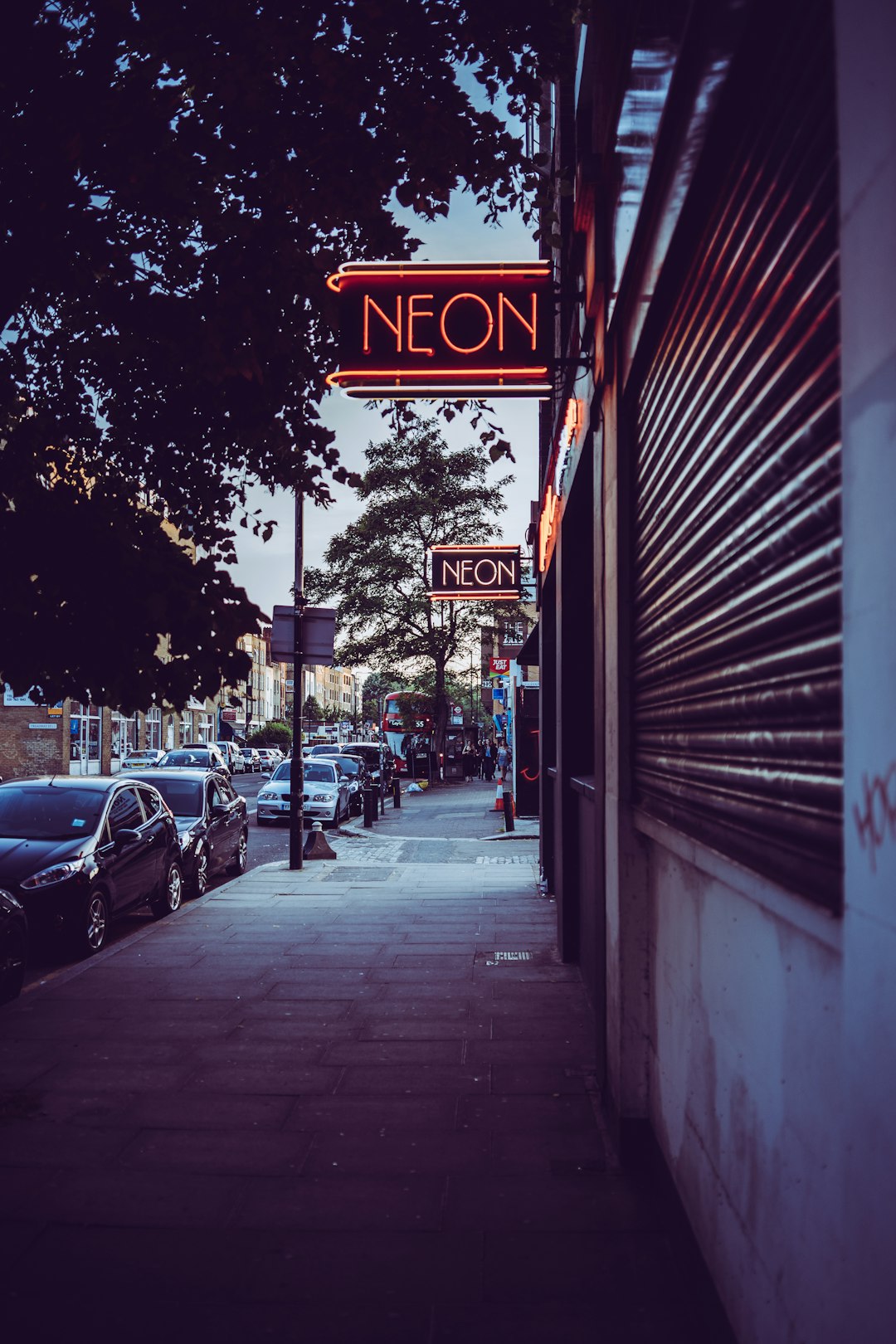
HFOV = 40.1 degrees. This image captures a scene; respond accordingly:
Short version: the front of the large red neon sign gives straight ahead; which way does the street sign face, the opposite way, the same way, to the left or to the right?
the opposite way

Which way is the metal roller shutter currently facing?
to the viewer's left

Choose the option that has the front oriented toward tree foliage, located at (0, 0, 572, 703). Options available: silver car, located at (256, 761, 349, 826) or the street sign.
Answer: the silver car

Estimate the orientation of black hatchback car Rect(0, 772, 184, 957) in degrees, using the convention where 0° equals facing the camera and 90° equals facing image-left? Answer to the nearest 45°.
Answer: approximately 45°

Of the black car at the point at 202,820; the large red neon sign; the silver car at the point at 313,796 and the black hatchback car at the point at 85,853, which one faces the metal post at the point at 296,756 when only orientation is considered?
the silver car

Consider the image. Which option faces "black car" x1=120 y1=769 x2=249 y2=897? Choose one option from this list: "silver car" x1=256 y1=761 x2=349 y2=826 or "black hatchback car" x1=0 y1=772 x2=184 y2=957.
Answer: the silver car

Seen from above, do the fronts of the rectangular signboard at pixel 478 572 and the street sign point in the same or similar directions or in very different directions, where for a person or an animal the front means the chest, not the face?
very different directions

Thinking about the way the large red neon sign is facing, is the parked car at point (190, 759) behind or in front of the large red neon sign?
behind

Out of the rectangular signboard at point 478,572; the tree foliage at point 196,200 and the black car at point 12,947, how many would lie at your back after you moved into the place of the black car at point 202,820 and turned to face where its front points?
1

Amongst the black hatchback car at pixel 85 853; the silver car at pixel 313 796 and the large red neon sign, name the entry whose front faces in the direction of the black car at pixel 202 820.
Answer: the silver car

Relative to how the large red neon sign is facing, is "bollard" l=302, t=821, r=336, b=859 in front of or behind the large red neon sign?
behind

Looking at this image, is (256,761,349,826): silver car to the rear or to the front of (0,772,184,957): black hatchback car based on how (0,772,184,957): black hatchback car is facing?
to the rear

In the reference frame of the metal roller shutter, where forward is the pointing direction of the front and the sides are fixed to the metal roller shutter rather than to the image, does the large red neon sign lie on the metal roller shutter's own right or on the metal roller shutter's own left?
on the metal roller shutter's own right

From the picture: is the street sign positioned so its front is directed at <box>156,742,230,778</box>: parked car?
yes

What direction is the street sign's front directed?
away from the camera
